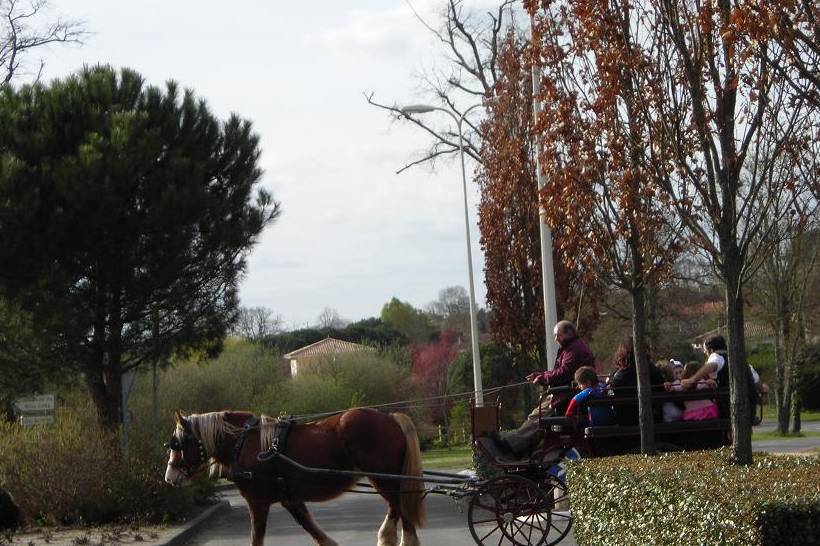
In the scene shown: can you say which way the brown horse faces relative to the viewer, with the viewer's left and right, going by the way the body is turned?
facing to the left of the viewer

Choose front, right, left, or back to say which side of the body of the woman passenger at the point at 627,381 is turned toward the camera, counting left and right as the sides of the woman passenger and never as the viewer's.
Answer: back

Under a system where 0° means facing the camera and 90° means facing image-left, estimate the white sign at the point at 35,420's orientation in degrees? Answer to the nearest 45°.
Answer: approximately 0°

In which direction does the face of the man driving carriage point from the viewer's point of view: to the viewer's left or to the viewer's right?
to the viewer's left

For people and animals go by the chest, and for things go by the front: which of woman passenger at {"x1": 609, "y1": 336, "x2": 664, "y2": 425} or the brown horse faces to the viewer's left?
the brown horse

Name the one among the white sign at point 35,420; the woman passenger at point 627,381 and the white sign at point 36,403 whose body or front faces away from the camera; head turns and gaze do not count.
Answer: the woman passenger

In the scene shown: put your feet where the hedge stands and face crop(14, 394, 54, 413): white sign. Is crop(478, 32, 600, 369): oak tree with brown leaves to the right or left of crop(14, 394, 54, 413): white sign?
right

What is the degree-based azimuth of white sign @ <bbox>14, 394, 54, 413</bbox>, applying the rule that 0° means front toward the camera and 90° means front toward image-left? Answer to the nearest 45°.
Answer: approximately 0°
